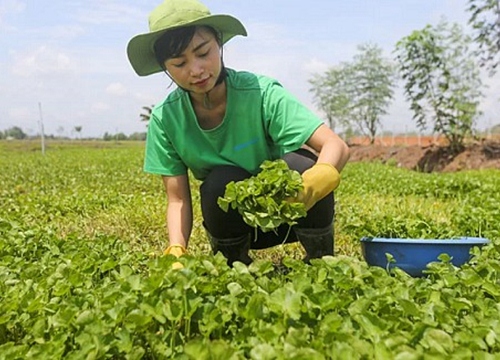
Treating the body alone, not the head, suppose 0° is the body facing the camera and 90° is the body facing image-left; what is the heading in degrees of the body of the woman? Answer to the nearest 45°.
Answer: approximately 0°

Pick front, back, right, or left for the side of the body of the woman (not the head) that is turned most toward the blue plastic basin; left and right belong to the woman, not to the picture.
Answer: left

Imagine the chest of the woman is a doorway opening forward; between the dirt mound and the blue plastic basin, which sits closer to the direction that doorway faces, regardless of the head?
the blue plastic basin

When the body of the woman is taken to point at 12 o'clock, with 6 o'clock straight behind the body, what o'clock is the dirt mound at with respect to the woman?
The dirt mound is roughly at 7 o'clock from the woman.
